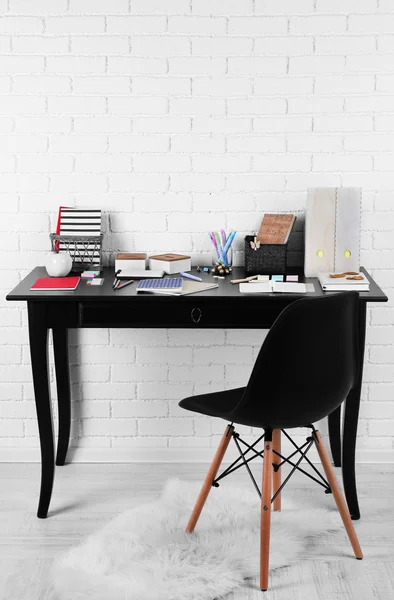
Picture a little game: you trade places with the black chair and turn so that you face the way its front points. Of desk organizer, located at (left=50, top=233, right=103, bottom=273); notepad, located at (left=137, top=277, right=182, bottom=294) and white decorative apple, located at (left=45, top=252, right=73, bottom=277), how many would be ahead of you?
3

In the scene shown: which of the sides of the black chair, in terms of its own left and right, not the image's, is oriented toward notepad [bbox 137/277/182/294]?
front

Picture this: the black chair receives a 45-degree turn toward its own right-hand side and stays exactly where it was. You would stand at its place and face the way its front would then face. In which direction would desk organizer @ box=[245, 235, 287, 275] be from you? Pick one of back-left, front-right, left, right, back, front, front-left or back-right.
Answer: front

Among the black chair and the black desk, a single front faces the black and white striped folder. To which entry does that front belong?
the black chair

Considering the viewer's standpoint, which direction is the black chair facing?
facing away from the viewer and to the left of the viewer

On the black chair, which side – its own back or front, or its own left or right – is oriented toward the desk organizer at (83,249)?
front

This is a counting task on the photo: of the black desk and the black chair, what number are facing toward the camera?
1

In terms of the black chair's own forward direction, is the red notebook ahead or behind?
ahead

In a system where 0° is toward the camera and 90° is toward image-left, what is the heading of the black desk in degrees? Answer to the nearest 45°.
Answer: approximately 0°
